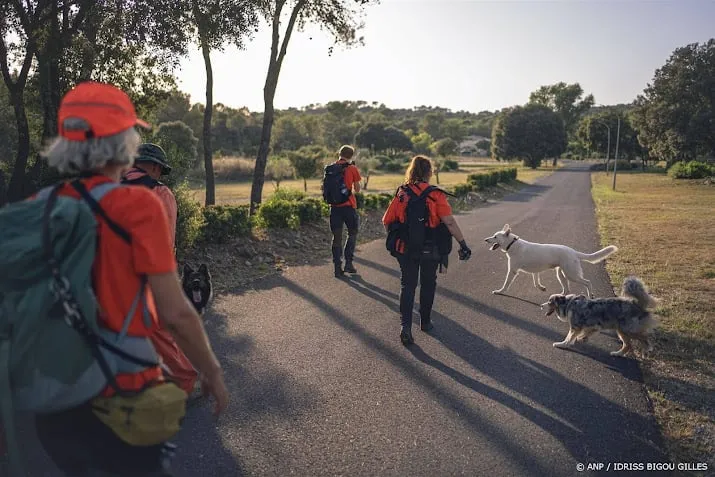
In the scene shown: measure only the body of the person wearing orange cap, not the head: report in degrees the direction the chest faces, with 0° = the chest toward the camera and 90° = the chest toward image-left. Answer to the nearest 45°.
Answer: approximately 225°

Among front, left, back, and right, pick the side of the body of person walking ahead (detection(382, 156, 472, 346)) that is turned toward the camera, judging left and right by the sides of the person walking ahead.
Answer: back

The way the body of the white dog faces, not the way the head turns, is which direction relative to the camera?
to the viewer's left

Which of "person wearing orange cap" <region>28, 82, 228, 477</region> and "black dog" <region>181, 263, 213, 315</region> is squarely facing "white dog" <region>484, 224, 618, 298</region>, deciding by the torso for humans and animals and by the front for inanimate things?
the person wearing orange cap

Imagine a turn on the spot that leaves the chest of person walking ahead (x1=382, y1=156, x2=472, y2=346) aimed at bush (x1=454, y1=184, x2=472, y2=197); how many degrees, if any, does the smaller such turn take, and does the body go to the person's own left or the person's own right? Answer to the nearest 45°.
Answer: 0° — they already face it

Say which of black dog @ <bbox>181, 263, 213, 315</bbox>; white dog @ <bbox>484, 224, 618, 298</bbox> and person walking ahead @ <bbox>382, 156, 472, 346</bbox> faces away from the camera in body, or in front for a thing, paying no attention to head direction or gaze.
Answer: the person walking ahead

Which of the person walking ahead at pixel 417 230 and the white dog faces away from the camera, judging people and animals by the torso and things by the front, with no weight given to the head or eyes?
the person walking ahead

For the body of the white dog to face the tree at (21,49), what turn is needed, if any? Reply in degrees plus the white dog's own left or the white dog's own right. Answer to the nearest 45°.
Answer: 0° — it already faces it

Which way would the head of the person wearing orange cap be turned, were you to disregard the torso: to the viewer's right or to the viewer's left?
to the viewer's right
